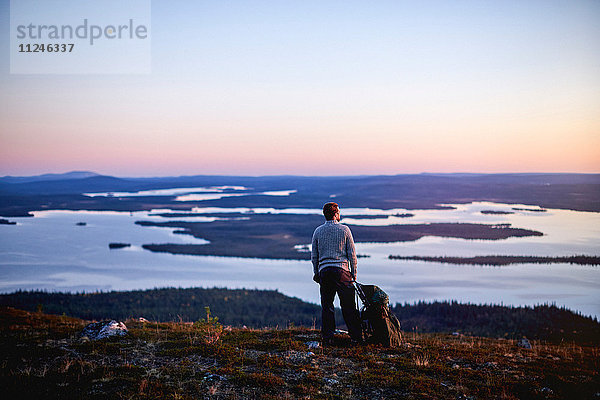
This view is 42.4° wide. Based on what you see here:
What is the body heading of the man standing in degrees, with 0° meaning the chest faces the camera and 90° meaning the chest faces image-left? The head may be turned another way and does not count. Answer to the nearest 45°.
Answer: approximately 180°

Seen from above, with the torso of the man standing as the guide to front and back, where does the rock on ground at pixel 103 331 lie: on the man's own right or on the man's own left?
on the man's own left
